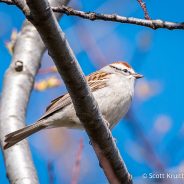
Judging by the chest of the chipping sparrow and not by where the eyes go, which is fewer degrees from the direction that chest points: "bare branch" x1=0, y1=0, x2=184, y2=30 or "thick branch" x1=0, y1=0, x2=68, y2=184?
the bare branch

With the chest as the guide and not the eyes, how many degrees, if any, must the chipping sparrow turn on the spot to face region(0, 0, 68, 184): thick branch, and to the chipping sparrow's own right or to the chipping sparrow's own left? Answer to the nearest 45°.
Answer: approximately 135° to the chipping sparrow's own right

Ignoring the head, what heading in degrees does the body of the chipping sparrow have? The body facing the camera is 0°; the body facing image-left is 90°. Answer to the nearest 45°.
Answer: approximately 270°
